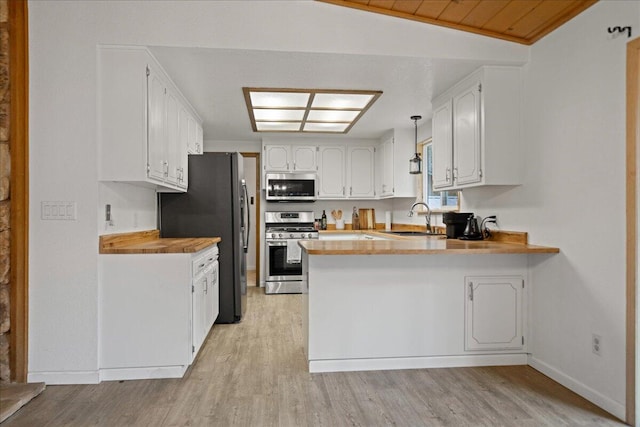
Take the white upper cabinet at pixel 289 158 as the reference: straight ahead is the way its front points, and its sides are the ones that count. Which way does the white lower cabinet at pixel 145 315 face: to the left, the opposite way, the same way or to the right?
to the left

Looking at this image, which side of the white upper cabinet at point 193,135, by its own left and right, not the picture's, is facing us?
right

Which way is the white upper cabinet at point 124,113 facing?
to the viewer's right

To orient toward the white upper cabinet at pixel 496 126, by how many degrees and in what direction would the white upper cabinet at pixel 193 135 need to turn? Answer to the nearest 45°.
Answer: approximately 45° to its right

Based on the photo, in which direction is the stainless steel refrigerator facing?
to the viewer's right

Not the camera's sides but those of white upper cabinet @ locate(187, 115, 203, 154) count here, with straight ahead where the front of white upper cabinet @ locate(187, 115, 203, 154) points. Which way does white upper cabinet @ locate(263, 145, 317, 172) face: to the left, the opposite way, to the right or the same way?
to the right

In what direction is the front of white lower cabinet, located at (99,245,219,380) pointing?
to the viewer's right

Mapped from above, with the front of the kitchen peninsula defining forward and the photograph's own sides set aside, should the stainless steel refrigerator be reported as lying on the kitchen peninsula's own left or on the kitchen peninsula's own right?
on the kitchen peninsula's own right

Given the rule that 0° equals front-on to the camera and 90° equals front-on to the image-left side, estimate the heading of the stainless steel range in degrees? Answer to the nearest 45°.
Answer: approximately 0°
